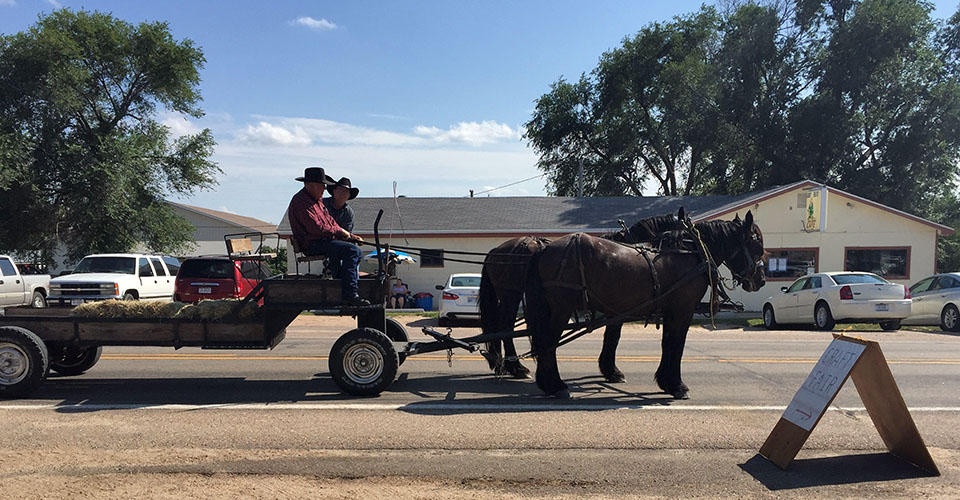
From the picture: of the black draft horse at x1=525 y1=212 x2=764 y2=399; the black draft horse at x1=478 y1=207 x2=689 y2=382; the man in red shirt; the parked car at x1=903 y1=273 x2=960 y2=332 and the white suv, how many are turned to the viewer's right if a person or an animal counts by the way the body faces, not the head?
3

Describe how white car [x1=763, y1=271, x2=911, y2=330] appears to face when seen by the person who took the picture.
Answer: facing away from the viewer and to the left of the viewer

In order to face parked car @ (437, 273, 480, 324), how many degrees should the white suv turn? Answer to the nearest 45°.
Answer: approximately 90° to its left

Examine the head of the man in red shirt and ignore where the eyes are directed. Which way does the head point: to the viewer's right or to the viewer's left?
to the viewer's right

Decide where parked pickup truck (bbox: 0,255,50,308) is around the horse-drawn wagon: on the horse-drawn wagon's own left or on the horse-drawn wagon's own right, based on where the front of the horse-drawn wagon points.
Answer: on the horse-drawn wagon's own left

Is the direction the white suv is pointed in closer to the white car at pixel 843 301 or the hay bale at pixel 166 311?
the hay bale

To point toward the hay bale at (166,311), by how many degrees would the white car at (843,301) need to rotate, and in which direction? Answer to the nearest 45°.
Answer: approximately 90° to its left

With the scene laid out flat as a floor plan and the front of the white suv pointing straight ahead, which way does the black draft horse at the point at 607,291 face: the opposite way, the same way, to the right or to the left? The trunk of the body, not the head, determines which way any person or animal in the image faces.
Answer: to the left

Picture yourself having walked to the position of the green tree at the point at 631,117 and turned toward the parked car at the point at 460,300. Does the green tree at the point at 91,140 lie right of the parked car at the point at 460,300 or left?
right

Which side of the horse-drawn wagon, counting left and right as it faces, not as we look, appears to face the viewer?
right

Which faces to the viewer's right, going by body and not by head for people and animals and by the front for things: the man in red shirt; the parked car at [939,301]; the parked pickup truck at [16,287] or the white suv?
the man in red shirt

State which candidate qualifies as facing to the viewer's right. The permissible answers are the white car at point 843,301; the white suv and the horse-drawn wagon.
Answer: the horse-drawn wagon
